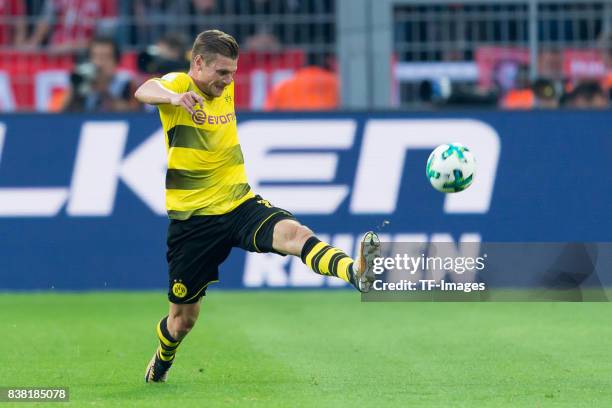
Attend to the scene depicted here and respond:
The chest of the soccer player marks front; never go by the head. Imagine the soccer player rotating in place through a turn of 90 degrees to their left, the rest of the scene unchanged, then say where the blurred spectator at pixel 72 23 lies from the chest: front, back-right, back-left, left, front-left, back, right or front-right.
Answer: front-left

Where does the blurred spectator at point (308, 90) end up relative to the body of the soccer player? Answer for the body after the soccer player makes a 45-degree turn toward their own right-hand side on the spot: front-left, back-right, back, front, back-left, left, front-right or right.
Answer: back

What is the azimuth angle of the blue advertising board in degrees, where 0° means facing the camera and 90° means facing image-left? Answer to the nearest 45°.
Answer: approximately 0°

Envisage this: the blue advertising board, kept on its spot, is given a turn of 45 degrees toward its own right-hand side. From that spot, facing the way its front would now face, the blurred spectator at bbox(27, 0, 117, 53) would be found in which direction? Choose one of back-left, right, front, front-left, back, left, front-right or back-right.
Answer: right

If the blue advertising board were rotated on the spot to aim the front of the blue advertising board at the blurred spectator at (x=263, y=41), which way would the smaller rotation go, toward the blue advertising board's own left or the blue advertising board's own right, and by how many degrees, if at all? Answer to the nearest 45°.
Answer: approximately 180°

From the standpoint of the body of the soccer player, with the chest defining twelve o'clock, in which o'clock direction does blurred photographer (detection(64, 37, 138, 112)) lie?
The blurred photographer is roughly at 7 o'clock from the soccer player.

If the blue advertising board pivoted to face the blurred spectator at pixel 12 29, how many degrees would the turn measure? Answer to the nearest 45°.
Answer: approximately 135° to its right

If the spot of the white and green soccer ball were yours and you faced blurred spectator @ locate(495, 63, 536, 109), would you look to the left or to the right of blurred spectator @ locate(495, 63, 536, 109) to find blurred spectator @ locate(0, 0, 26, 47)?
left

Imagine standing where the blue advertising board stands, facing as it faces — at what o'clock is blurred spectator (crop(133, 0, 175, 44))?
The blurred spectator is roughly at 5 o'clock from the blue advertising board.

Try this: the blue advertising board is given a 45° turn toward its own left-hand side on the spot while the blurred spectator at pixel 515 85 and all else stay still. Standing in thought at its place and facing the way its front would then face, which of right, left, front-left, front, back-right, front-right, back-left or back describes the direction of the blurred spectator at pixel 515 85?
left

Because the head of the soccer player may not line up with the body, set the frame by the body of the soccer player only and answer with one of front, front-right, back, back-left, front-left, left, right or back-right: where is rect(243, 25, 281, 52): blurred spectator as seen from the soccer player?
back-left

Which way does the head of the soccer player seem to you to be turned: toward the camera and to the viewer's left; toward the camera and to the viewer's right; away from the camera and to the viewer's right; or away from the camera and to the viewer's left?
toward the camera and to the viewer's right

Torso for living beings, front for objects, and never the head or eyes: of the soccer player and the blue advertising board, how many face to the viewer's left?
0
